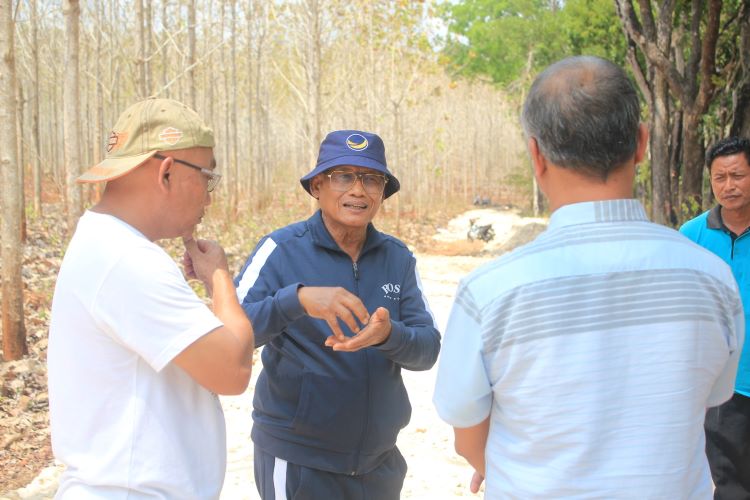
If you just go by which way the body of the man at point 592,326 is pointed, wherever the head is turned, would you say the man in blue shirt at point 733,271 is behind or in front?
in front

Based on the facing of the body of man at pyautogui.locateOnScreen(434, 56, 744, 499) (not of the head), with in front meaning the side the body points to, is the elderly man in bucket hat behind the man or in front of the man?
in front

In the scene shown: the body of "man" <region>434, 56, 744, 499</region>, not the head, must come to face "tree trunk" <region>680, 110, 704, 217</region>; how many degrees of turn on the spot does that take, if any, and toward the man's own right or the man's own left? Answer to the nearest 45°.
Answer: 0° — they already face it

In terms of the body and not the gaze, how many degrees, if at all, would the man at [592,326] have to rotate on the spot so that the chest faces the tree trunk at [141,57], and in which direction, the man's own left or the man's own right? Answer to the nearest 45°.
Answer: approximately 45° to the man's own left

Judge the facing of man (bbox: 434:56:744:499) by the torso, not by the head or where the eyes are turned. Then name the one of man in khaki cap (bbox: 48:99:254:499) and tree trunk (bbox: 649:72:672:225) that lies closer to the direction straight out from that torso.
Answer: the tree trunk

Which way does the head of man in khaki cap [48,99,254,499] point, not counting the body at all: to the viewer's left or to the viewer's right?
to the viewer's right

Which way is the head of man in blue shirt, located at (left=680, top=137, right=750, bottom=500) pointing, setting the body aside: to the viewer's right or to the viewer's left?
to the viewer's left

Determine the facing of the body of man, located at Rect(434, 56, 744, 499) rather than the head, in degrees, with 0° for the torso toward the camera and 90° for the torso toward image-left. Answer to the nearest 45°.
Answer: approximately 180°

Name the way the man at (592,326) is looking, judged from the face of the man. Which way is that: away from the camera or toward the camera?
away from the camera

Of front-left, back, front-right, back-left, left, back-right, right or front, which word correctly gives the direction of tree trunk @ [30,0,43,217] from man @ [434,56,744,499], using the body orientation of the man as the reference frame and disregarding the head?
front-left

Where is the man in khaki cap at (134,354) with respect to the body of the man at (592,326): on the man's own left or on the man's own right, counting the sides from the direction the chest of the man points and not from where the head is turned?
on the man's own left

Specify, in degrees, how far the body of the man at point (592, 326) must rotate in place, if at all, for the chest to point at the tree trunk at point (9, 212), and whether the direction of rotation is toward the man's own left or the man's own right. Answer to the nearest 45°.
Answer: approximately 45° to the man's own left
